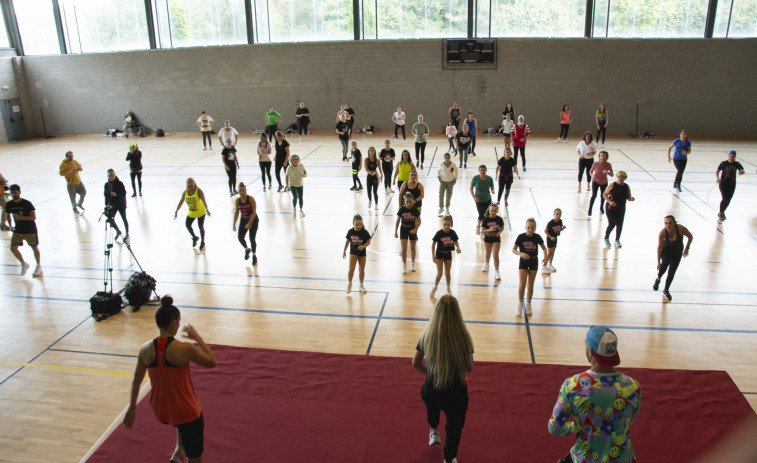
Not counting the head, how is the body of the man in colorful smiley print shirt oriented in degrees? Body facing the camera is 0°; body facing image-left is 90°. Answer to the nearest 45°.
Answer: approximately 180°

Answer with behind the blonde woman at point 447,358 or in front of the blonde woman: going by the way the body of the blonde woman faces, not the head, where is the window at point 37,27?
in front

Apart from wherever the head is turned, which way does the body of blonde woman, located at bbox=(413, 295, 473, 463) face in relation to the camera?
away from the camera

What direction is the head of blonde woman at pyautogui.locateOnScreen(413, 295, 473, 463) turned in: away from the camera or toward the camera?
away from the camera

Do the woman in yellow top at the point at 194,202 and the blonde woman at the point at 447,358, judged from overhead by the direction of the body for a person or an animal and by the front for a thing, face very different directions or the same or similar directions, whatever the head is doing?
very different directions

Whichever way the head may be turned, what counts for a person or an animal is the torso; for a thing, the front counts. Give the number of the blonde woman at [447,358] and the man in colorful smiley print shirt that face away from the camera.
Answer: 2

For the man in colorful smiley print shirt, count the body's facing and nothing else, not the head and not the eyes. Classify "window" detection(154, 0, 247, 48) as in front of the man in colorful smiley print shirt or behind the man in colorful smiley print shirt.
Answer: in front

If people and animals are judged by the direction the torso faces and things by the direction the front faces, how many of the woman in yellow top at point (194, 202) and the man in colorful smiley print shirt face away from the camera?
1

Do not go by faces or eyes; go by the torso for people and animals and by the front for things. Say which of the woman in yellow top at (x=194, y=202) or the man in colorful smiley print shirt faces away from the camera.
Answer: the man in colorful smiley print shirt

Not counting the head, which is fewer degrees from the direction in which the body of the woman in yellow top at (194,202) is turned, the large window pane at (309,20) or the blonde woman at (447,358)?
the blonde woman

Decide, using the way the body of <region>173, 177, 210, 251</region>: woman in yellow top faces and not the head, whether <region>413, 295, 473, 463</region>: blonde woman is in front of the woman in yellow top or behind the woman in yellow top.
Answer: in front
